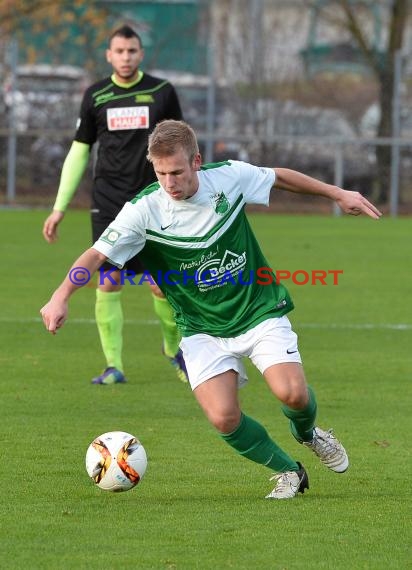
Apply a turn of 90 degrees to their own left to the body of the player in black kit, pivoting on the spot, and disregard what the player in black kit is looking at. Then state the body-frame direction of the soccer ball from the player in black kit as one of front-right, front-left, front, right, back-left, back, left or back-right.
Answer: right

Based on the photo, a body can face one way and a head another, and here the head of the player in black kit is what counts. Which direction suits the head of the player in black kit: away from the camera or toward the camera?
toward the camera

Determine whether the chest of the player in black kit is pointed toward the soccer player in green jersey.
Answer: yes

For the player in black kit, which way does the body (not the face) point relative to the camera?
toward the camera

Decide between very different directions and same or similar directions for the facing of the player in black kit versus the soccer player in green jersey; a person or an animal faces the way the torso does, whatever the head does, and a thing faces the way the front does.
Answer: same or similar directions

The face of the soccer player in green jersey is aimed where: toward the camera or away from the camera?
toward the camera

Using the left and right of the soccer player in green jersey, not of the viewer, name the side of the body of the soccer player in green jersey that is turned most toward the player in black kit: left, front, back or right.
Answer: back

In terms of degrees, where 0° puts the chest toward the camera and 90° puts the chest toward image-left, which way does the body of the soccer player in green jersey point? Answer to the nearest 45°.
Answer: approximately 0°

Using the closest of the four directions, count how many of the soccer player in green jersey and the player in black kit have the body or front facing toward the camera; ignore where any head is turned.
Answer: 2
